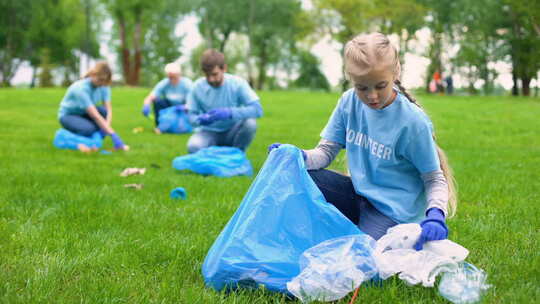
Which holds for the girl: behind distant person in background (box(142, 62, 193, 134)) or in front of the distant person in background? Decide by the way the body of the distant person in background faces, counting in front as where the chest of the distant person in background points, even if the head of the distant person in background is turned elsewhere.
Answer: in front

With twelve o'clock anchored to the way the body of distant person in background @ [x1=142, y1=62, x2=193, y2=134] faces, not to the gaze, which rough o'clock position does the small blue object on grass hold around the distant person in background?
The small blue object on grass is roughly at 12 o'clock from the distant person in background.

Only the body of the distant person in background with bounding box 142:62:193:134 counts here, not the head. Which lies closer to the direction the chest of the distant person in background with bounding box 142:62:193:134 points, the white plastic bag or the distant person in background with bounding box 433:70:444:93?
the white plastic bag

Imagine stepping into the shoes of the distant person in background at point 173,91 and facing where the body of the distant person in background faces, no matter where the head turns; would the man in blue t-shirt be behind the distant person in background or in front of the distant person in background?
in front

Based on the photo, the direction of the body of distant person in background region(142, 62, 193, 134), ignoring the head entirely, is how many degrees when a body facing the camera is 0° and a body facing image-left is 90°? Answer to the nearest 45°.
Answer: approximately 0°

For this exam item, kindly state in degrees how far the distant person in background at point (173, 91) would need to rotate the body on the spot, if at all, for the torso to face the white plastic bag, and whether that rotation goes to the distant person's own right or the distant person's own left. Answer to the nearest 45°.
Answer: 0° — they already face it

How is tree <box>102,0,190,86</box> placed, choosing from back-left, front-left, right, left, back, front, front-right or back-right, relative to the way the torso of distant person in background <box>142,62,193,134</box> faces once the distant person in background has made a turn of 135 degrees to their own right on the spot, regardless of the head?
front-right

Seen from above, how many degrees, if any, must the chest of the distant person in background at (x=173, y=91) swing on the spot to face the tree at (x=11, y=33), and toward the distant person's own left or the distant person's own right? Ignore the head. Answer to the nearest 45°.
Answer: approximately 180°

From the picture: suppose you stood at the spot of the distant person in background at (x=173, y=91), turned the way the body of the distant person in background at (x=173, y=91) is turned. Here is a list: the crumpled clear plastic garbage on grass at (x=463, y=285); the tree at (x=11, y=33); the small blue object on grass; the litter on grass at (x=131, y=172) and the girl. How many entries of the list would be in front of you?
4

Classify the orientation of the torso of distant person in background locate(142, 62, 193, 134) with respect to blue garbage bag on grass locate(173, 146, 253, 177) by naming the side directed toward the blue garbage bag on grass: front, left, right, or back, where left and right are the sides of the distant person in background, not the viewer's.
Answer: front

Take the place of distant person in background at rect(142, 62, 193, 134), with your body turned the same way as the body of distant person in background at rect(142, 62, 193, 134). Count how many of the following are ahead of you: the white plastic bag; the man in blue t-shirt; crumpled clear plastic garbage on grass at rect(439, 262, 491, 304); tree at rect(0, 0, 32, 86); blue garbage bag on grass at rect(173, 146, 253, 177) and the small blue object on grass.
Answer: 5

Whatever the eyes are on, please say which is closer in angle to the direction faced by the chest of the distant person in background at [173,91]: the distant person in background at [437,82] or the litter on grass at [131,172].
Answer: the litter on grass

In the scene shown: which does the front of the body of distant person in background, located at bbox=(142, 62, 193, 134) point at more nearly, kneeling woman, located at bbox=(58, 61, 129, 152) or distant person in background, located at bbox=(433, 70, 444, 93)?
the kneeling woman

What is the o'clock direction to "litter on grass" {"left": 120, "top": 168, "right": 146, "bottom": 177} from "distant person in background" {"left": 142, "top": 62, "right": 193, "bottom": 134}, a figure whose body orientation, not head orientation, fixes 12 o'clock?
The litter on grass is roughly at 12 o'clock from the distant person in background.
